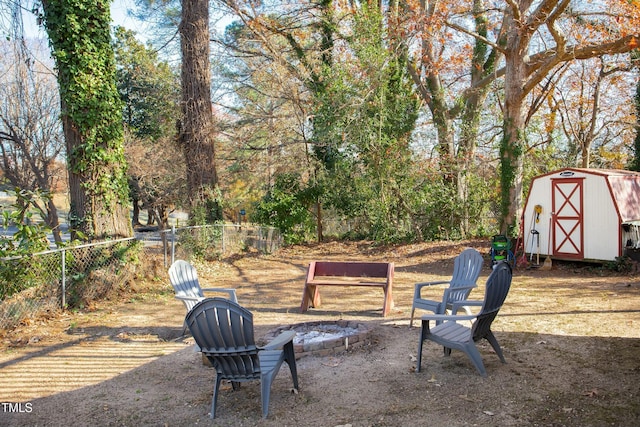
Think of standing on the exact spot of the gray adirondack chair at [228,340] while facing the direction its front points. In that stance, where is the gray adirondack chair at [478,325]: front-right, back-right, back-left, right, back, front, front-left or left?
front-right

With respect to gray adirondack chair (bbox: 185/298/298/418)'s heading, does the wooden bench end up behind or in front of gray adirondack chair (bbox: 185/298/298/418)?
in front

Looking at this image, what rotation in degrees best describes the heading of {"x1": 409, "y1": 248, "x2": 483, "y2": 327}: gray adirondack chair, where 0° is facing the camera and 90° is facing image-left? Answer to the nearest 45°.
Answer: approximately 45°

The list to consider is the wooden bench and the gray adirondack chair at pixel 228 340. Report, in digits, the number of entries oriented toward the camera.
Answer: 1

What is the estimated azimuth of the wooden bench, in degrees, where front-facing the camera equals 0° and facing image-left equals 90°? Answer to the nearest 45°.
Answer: approximately 0°

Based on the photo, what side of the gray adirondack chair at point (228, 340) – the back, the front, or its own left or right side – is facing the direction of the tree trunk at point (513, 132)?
front

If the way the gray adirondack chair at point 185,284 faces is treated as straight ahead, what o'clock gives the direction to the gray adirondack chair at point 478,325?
the gray adirondack chair at point 478,325 is roughly at 12 o'clock from the gray adirondack chair at point 185,284.

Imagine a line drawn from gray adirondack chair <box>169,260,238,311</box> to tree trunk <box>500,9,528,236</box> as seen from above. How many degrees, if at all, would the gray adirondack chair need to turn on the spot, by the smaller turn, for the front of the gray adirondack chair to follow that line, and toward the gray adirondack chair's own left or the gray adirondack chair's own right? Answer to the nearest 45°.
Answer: approximately 90° to the gray adirondack chair's own left

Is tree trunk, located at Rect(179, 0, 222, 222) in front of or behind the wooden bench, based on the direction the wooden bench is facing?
behind

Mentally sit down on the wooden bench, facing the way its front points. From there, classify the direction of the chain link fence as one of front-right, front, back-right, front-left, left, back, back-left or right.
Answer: right

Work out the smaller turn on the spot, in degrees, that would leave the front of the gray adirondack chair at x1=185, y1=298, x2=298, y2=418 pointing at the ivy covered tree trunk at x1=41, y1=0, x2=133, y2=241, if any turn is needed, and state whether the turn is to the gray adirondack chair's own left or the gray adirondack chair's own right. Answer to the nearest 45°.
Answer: approximately 90° to the gray adirondack chair's own left

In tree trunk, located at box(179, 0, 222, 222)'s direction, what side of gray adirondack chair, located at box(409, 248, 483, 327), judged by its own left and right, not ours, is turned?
right
